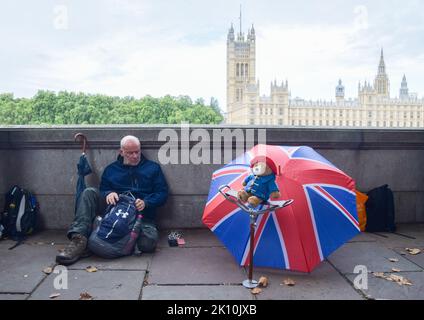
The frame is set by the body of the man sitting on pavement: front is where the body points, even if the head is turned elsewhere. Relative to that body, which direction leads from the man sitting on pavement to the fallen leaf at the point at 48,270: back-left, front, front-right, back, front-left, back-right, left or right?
front-right

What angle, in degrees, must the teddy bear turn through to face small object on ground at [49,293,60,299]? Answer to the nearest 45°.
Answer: approximately 45° to its right

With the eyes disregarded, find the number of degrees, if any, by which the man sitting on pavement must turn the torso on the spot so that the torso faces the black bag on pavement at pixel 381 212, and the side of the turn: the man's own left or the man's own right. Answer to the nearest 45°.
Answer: approximately 90° to the man's own left

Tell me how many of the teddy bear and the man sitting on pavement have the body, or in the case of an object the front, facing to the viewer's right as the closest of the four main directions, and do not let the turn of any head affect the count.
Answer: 0

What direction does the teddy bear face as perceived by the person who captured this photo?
facing the viewer and to the left of the viewer

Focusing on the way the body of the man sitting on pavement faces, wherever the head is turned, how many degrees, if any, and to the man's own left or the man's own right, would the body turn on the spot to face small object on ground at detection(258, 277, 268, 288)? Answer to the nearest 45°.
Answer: approximately 45° to the man's own left

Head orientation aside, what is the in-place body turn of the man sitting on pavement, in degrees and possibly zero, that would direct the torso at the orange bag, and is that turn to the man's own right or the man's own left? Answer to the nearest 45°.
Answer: approximately 90° to the man's own left

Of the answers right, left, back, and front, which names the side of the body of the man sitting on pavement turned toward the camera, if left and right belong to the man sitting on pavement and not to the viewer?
front

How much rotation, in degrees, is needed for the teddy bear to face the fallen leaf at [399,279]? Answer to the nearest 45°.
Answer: approximately 135° to its left

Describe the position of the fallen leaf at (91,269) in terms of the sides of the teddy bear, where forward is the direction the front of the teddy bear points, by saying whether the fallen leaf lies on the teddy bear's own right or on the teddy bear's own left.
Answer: on the teddy bear's own right

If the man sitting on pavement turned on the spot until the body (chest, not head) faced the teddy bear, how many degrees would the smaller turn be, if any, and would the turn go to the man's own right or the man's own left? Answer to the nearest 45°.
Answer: approximately 45° to the man's own left

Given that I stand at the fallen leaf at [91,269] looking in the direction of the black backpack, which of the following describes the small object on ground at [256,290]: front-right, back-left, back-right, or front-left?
back-right

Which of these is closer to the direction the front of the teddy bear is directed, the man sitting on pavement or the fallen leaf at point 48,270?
the fallen leaf

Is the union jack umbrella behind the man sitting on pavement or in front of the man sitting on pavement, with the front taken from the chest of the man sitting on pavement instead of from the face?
in front

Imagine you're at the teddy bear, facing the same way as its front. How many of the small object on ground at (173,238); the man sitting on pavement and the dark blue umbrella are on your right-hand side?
3

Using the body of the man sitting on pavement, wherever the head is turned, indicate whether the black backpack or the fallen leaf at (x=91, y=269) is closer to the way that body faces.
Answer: the fallen leaf

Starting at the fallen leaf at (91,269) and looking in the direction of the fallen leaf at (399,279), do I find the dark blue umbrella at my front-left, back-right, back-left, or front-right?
back-left
